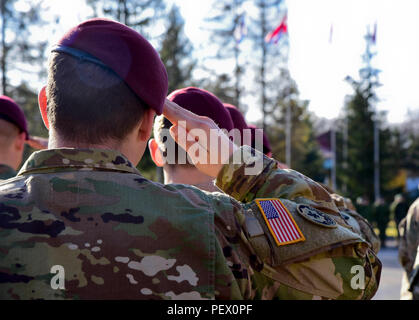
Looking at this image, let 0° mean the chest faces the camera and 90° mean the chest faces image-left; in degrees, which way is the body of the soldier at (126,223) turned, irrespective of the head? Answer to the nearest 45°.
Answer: approximately 180°

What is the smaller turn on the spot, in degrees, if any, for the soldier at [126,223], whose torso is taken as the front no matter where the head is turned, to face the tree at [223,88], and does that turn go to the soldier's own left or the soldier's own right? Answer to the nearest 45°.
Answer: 0° — they already face it

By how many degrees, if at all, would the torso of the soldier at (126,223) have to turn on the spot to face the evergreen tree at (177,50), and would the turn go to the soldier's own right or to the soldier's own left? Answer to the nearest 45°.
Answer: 0° — they already face it

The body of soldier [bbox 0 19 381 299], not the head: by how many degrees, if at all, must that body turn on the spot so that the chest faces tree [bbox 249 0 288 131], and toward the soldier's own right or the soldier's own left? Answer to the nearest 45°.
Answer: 0° — they already face it

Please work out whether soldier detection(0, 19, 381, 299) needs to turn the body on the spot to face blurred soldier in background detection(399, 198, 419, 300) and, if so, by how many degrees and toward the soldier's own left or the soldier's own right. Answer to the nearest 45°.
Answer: approximately 45° to the soldier's own right

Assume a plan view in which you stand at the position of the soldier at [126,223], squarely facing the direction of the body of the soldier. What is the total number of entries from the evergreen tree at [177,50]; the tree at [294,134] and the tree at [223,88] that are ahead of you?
3

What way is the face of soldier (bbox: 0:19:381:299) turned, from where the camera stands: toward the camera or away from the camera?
away from the camera
